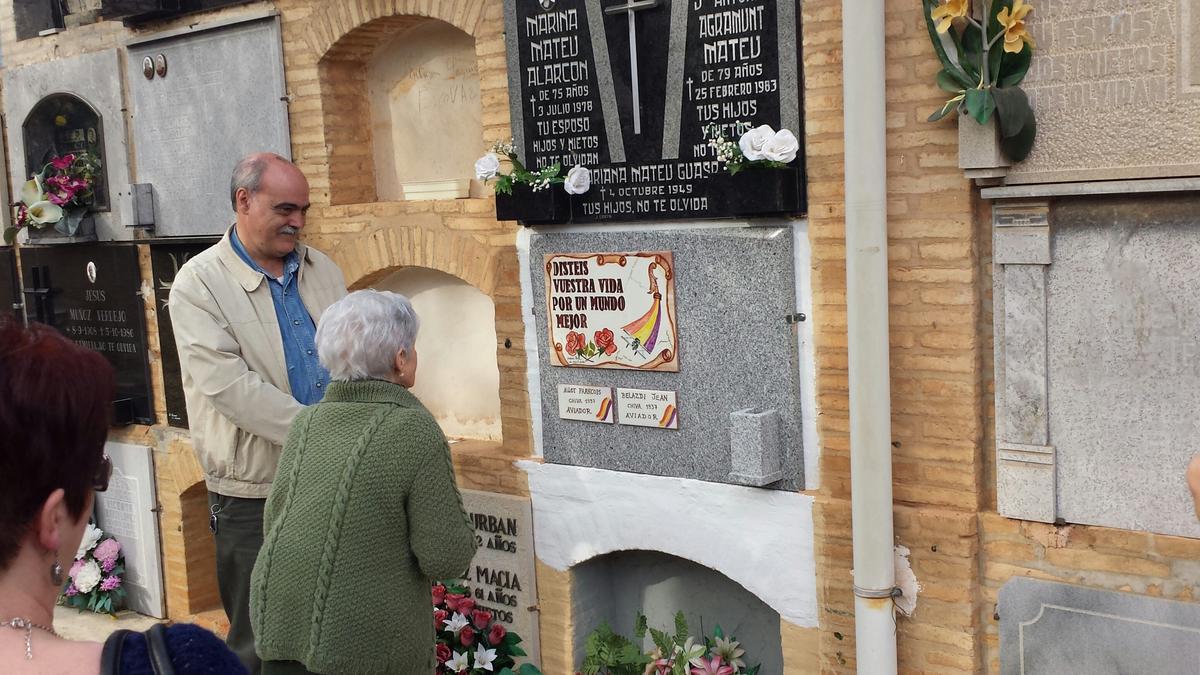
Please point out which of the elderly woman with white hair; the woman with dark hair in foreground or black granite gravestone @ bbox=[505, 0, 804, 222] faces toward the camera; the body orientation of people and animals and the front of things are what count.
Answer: the black granite gravestone

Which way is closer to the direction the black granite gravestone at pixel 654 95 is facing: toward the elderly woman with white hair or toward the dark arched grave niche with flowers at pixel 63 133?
the elderly woman with white hair

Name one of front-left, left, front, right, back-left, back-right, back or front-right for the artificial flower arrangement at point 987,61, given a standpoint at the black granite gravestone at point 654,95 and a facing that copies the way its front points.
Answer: front-left

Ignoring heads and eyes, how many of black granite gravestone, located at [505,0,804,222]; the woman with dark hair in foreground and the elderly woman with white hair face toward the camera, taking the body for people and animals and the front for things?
1

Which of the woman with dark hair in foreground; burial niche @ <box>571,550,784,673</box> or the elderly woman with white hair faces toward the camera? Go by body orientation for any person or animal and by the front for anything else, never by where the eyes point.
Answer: the burial niche

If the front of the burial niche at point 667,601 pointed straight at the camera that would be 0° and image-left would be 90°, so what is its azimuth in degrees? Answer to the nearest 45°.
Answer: approximately 0°

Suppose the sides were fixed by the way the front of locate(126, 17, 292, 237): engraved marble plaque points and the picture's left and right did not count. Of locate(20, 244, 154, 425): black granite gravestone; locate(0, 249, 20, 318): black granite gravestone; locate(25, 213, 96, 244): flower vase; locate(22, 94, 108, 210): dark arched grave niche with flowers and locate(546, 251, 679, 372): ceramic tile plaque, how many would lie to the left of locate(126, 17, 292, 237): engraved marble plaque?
1

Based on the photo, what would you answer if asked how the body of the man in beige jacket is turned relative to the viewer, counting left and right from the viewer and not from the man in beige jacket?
facing the viewer and to the right of the viewer

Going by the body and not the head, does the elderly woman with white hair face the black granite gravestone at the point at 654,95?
yes

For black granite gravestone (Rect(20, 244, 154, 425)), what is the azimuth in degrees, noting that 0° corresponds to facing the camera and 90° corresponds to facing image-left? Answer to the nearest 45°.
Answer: approximately 45°

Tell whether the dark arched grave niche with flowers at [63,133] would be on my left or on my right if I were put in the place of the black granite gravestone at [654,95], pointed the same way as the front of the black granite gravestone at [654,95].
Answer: on my right

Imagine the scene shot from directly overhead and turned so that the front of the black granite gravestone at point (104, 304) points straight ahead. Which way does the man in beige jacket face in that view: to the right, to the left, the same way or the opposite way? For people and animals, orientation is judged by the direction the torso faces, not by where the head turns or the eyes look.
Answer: to the left

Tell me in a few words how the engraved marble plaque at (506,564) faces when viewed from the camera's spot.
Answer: facing the viewer and to the left of the viewer

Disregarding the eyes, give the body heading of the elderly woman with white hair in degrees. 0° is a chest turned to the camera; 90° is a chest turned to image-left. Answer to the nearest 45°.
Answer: approximately 225°

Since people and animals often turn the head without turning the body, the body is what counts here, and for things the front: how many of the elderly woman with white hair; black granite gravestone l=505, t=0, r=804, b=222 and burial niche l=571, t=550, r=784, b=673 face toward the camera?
2

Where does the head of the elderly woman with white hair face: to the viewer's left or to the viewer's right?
to the viewer's right
